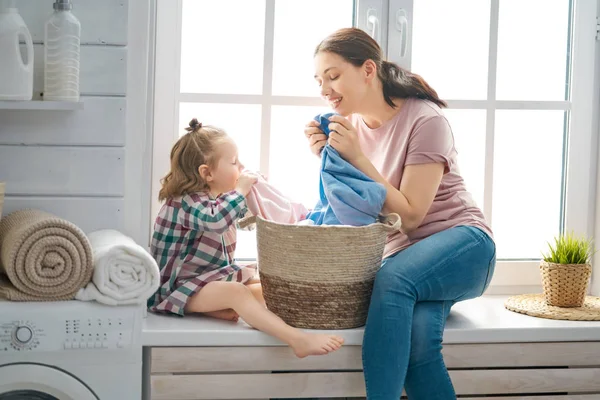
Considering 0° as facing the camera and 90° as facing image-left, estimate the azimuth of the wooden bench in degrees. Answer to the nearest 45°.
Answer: approximately 0°

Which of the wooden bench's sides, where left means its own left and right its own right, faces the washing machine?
right

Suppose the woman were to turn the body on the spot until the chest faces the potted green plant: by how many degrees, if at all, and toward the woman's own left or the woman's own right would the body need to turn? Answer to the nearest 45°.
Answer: approximately 180°

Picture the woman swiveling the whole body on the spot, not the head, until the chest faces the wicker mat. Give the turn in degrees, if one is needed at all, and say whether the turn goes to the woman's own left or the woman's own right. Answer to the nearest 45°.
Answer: approximately 180°

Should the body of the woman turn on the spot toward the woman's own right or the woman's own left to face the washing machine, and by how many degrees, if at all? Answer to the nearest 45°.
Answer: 0° — they already face it

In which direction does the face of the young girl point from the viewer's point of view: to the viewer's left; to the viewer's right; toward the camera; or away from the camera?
to the viewer's right

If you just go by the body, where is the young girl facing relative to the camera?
to the viewer's right

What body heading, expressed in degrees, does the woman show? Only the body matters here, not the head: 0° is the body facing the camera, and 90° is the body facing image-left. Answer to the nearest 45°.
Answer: approximately 45°

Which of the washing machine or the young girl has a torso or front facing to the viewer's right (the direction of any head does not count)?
the young girl
